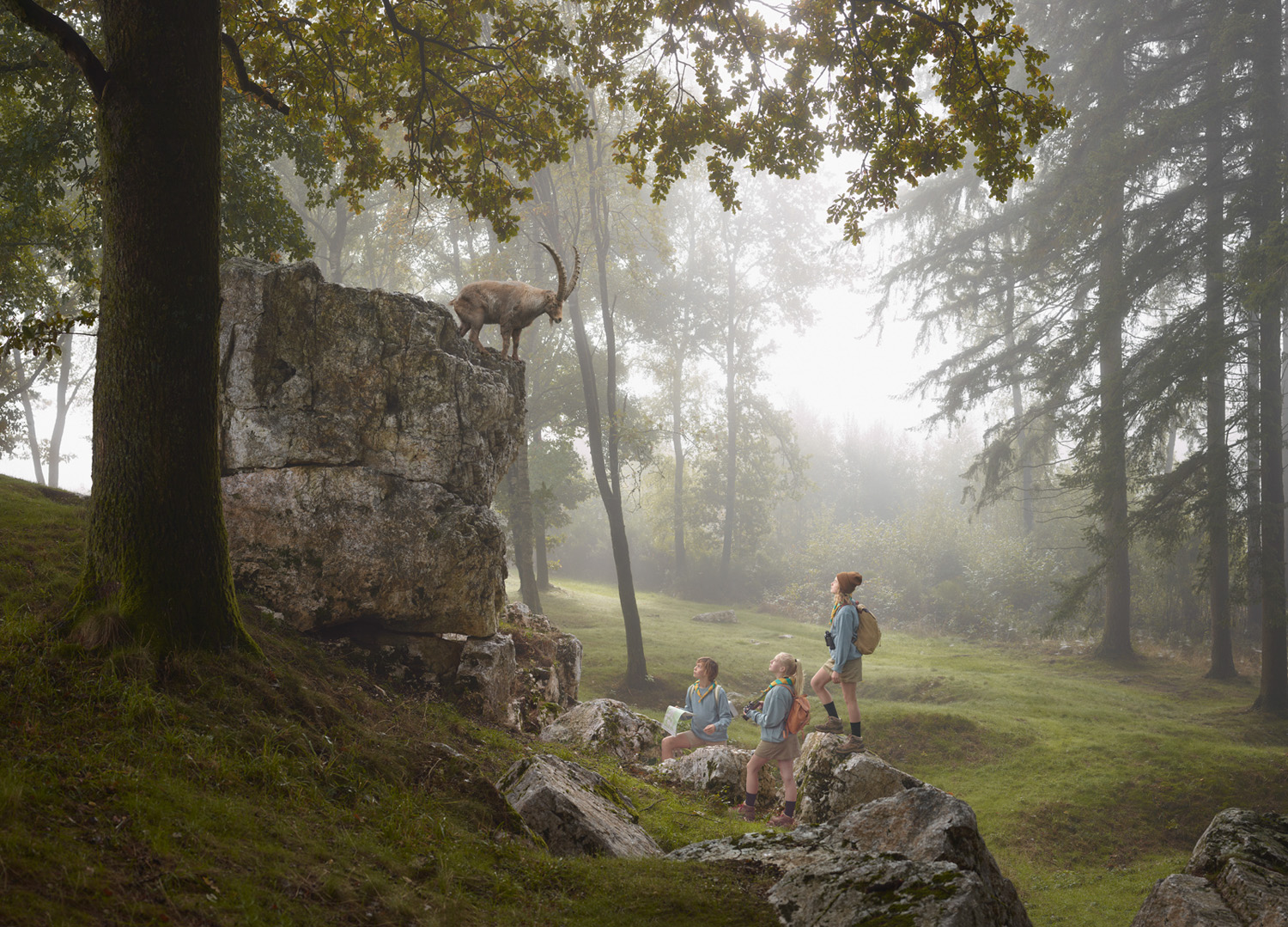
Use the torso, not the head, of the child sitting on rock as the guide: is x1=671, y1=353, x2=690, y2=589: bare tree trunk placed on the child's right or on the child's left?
on the child's right

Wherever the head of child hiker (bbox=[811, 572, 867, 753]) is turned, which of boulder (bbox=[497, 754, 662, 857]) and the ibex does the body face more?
the ibex

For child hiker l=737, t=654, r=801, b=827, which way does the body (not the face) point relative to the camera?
to the viewer's left

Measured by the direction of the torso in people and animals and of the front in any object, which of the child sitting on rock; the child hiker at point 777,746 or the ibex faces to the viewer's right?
the ibex

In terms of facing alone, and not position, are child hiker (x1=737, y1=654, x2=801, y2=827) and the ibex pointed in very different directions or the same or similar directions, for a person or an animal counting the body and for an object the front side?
very different directions

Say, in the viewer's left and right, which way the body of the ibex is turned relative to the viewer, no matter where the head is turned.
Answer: facing to the right of the viewer

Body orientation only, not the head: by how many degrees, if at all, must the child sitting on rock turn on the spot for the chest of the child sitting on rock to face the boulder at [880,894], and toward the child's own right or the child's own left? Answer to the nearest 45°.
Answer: approximately 45° to the child's own left
